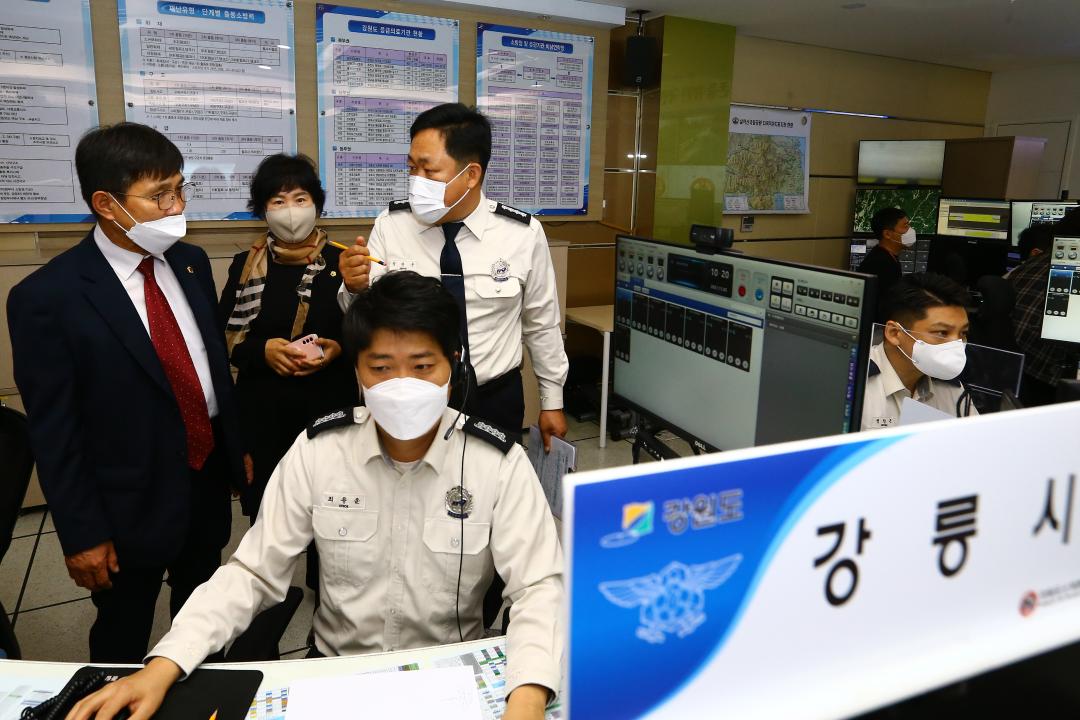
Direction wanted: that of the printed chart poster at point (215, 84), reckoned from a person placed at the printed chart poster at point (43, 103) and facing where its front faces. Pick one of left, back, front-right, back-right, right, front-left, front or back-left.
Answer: left

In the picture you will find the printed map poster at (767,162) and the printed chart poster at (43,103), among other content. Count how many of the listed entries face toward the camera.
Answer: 2

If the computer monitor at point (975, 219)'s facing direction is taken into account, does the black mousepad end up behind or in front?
in front

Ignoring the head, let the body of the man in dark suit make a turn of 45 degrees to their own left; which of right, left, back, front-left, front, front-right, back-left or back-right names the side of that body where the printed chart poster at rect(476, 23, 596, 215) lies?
front-left

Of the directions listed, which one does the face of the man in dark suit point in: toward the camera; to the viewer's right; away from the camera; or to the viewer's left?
to the viewer's right

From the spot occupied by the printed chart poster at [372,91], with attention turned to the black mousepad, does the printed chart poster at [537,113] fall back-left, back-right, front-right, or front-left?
back-left

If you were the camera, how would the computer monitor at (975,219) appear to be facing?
facing the viewer

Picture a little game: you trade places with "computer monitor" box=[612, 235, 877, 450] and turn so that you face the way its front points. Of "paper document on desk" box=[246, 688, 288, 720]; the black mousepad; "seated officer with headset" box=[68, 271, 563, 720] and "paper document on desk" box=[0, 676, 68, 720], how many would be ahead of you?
4

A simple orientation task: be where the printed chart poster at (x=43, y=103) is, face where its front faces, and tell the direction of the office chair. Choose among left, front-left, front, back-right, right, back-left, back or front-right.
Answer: front

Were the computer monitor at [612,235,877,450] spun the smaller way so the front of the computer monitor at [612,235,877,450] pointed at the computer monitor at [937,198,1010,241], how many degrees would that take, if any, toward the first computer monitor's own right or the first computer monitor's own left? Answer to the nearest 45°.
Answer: approximately 135° to the first computer monitor's own right

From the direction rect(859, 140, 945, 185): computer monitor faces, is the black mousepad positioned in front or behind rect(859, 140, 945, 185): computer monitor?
in front

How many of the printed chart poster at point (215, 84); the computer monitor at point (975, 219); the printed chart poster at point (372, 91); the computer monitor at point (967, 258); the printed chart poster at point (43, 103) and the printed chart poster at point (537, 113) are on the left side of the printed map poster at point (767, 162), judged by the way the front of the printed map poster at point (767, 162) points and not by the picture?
2

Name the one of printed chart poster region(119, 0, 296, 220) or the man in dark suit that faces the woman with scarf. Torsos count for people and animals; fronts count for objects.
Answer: the printed chart poster

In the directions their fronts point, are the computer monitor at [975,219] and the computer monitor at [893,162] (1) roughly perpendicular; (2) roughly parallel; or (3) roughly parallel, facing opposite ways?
roughly parallel

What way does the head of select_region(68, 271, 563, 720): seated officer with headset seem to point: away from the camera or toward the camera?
toward the camera
